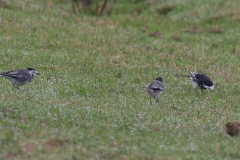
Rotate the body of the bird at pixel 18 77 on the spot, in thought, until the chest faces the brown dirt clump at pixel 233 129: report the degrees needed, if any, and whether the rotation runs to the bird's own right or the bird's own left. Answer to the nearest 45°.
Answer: approximately 45° to the bird's own right

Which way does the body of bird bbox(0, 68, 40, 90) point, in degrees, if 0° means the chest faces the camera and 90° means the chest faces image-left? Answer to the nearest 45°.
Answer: approximately 270°

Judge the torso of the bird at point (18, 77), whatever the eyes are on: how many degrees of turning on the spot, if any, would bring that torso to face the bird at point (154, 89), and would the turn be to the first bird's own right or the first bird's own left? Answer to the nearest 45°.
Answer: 0° — it already faces it

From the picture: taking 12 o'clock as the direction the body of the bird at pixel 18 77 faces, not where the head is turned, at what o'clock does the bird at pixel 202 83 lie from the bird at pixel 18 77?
the bird at pixel 202 83 is roughly at 12 o'clock from the bird at pixel 18 77.
